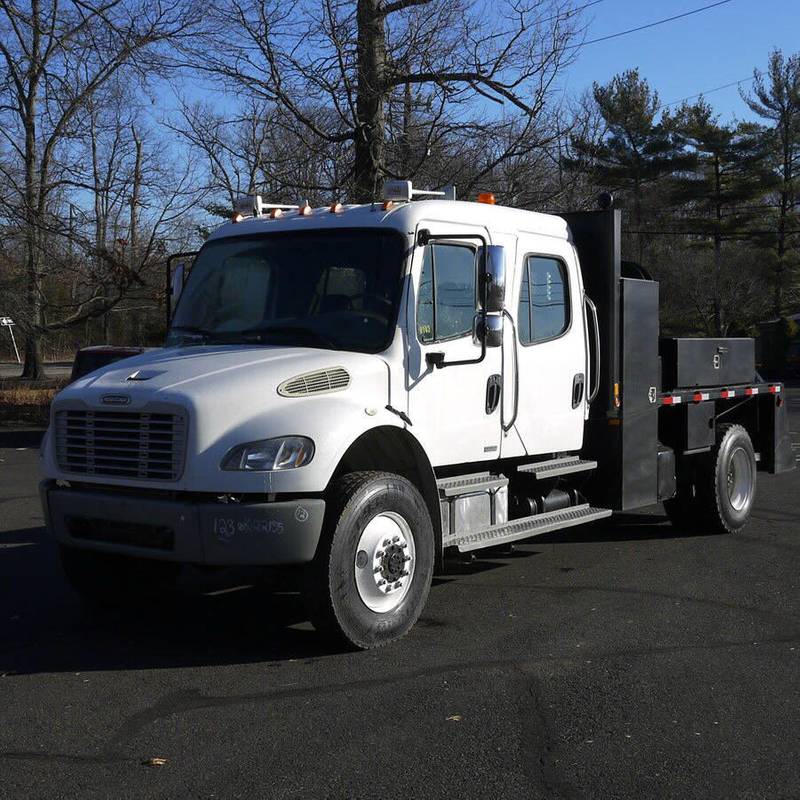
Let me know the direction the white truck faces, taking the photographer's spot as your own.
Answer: facing the viewer and to the left of the viewer
